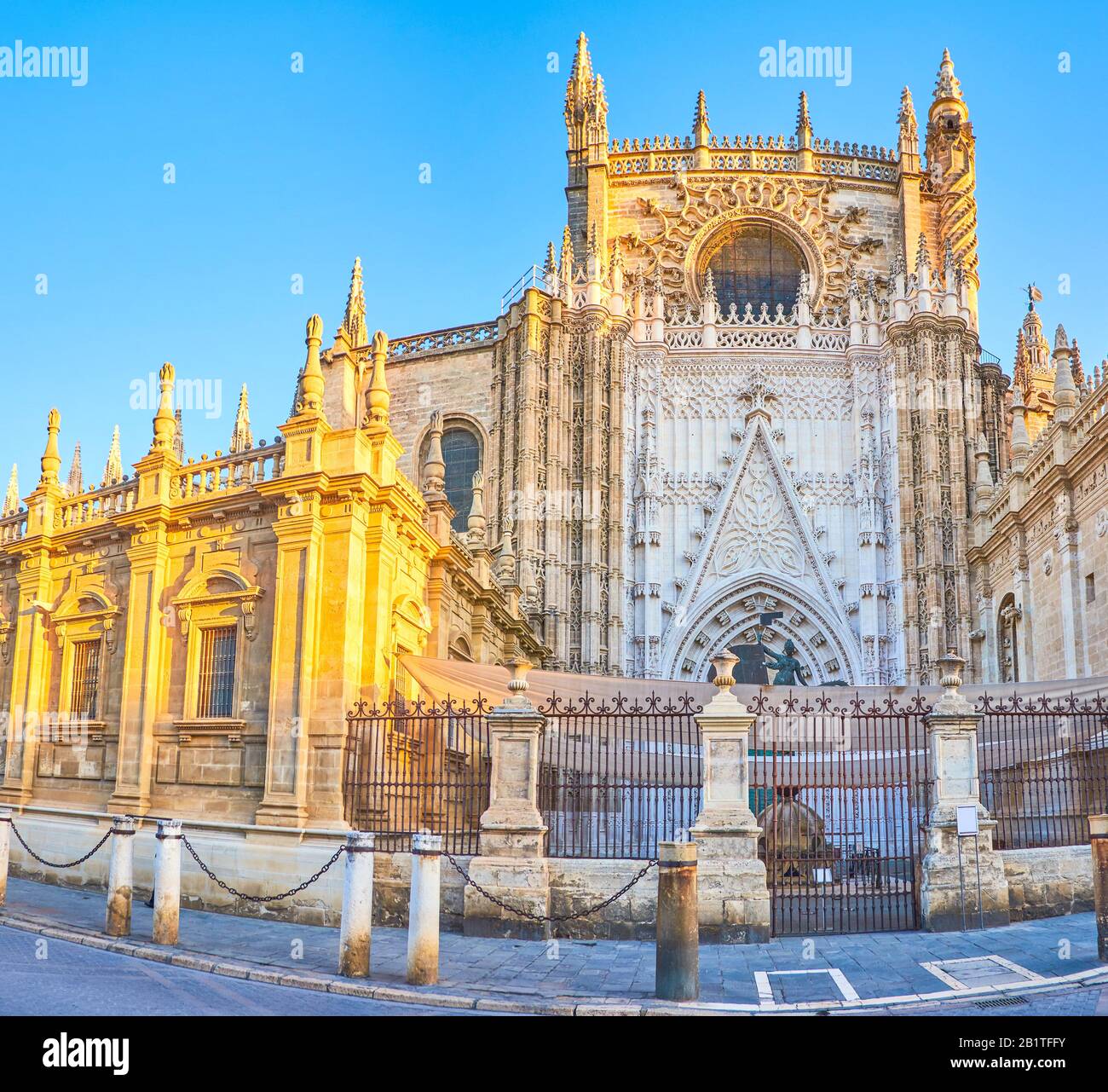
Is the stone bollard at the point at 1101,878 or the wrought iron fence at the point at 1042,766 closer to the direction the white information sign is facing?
the stone bollard

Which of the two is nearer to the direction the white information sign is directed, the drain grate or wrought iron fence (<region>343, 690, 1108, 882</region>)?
the drain grate

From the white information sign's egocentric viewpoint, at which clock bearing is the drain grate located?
The drain grate is roughly at 12 o'clock from the white information sign.

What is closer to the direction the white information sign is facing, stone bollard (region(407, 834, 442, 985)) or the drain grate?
the drain grate

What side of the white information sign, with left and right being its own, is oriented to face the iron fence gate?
right

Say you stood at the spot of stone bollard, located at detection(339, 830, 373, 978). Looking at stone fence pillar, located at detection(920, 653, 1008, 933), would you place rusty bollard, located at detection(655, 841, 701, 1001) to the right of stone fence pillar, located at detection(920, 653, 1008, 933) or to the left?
right

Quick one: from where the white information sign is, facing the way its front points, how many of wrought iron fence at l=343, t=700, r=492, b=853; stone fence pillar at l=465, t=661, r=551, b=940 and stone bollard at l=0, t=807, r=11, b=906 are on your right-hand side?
3

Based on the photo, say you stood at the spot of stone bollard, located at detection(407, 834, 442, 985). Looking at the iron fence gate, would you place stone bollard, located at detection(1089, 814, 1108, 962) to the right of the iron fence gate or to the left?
right

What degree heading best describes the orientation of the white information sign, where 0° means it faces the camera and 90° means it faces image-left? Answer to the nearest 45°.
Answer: approximately 0°

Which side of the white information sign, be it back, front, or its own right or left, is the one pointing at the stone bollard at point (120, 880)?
right

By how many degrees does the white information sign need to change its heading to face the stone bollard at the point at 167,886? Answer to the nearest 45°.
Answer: approximately 45° to its right

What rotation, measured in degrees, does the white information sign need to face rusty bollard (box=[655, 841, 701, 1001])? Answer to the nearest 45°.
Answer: approximately 45° to its right
